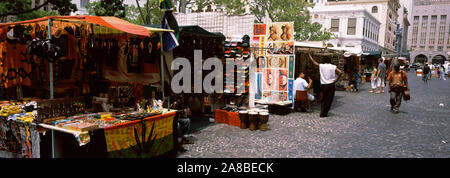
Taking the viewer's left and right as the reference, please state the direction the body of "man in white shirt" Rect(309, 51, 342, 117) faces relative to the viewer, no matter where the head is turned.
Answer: facing away from the viewer

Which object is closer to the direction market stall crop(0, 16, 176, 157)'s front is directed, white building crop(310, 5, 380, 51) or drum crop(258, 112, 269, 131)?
the drum

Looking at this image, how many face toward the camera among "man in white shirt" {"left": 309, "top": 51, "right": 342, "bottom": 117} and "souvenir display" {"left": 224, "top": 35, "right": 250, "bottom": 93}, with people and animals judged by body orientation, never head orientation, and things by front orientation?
1

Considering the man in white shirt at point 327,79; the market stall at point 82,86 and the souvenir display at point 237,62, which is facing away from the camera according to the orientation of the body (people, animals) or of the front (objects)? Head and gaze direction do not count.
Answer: the man in white shirt

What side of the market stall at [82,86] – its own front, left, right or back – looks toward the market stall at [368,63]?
left

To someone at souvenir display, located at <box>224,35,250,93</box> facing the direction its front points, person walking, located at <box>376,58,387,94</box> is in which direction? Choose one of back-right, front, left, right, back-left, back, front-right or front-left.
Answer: back-left

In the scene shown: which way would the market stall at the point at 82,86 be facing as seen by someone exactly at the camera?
facing the viewer and to the right of the viewer

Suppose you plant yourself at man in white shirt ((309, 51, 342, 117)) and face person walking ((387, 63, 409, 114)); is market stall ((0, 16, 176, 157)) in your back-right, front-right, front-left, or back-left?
back-right

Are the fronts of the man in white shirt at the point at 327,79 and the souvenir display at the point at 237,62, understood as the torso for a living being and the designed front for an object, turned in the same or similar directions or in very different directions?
very different directions

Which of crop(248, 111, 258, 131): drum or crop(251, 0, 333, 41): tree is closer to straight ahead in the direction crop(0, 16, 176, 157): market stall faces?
the drum

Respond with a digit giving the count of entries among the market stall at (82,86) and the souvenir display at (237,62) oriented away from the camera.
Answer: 0

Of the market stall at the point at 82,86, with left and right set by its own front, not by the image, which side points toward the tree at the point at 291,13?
left

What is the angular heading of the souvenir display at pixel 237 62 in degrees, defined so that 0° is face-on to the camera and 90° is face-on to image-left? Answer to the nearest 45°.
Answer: approximately 0°

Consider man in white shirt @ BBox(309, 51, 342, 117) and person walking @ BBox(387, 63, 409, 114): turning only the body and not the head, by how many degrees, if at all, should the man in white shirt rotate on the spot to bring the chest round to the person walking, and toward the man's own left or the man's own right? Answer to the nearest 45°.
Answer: approximately 45° to the man's own right
